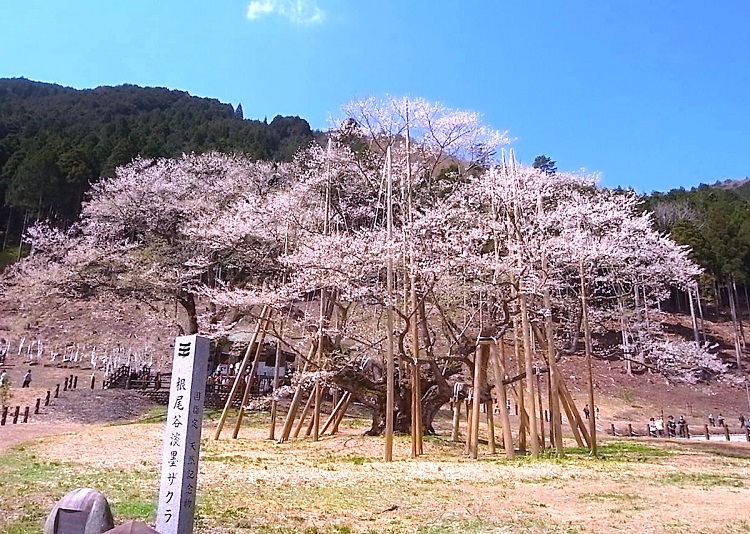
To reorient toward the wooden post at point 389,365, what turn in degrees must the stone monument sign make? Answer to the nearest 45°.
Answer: approximately 180°

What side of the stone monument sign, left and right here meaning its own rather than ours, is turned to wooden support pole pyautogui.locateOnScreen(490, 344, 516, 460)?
back

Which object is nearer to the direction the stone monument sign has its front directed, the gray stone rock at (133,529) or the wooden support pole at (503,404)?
the gray stone rock

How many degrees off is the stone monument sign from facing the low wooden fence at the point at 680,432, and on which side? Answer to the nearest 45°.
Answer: approximately 180°

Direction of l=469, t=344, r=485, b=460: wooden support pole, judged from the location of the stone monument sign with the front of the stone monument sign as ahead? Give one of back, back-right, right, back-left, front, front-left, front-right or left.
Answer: back

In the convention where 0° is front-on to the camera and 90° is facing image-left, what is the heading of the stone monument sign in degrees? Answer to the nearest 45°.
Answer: approximately 45°

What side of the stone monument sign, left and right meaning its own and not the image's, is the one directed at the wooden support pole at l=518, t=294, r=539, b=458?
back

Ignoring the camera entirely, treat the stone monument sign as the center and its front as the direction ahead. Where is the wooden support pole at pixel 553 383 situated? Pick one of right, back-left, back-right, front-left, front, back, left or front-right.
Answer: back

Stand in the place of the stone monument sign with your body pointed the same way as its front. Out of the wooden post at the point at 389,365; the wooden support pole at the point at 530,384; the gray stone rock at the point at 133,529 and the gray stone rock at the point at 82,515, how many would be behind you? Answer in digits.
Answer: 2

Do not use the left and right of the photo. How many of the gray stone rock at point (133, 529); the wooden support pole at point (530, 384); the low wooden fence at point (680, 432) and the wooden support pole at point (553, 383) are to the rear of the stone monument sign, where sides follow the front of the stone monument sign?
3
